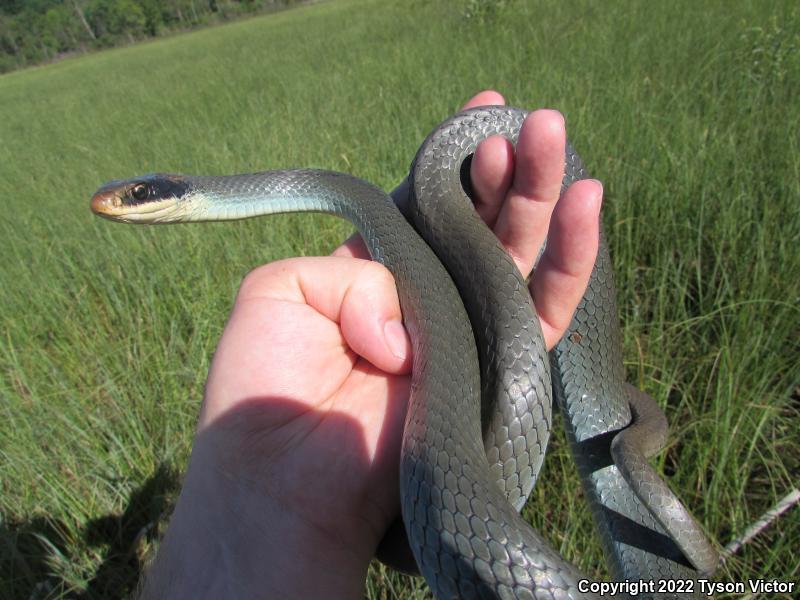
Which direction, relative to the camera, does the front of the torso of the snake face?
to the viewer's left
